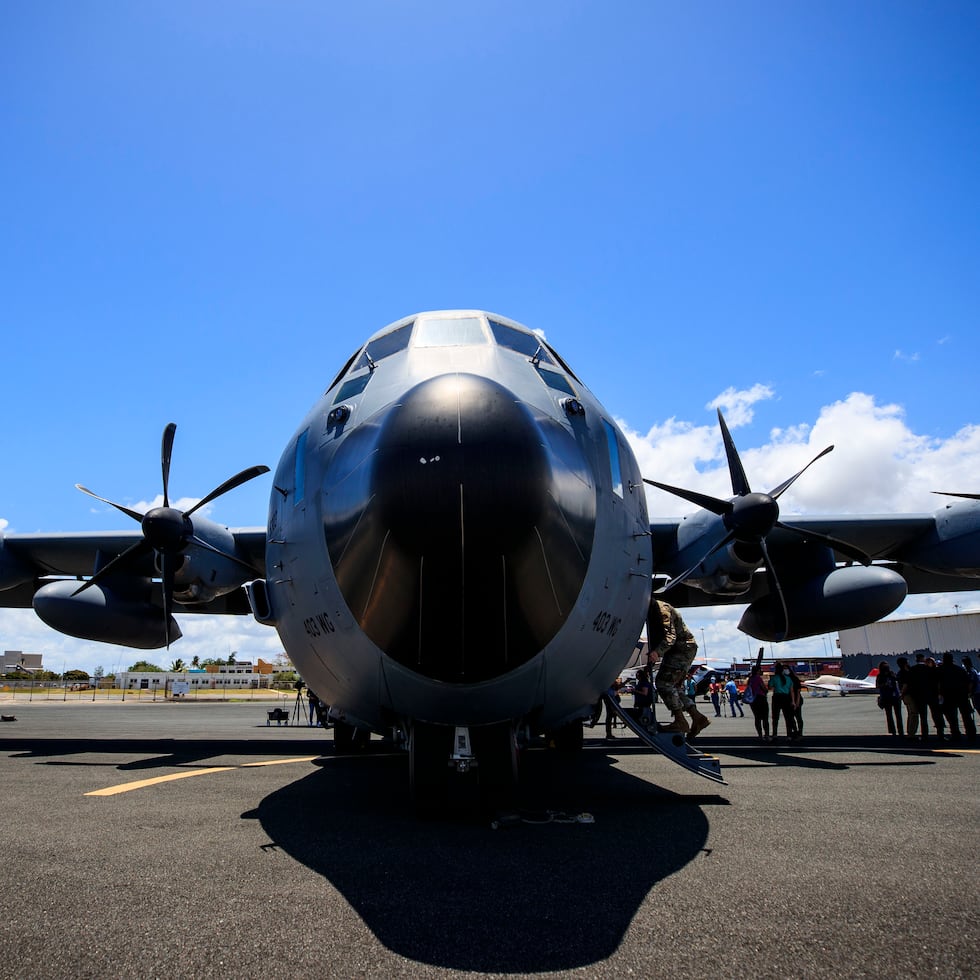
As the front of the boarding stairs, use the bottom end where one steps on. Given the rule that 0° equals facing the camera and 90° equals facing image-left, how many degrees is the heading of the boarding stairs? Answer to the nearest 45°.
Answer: approximately 270°

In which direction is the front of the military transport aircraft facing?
toward the camera
